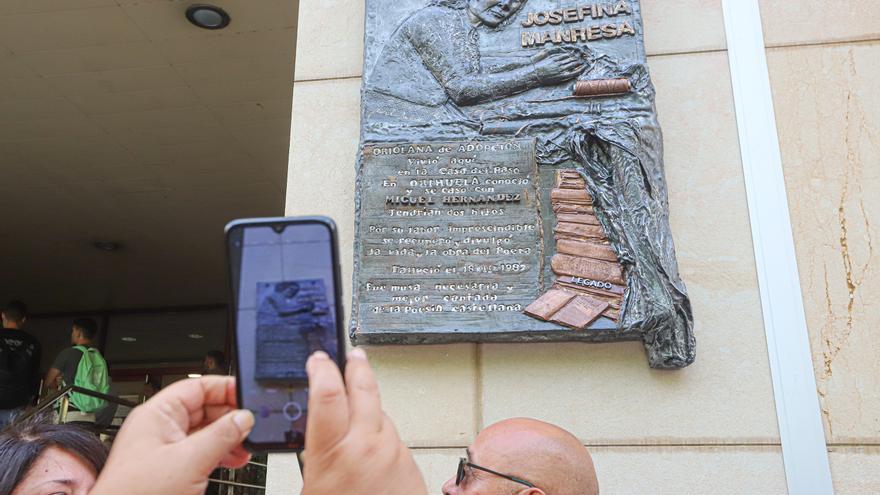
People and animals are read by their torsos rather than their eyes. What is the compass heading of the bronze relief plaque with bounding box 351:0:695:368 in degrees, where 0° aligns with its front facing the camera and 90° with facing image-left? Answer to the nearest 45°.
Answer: approximately 0°

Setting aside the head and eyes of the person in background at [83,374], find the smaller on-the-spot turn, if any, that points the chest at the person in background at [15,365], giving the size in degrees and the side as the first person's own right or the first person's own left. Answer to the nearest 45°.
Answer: approximately 45° to the first person's own left

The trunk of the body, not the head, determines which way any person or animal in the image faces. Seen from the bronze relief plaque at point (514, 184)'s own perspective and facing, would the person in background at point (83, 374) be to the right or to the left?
on its right

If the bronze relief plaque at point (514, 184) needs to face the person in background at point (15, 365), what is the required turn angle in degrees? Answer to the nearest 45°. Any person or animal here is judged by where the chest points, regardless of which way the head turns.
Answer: approximately 135° to its right
